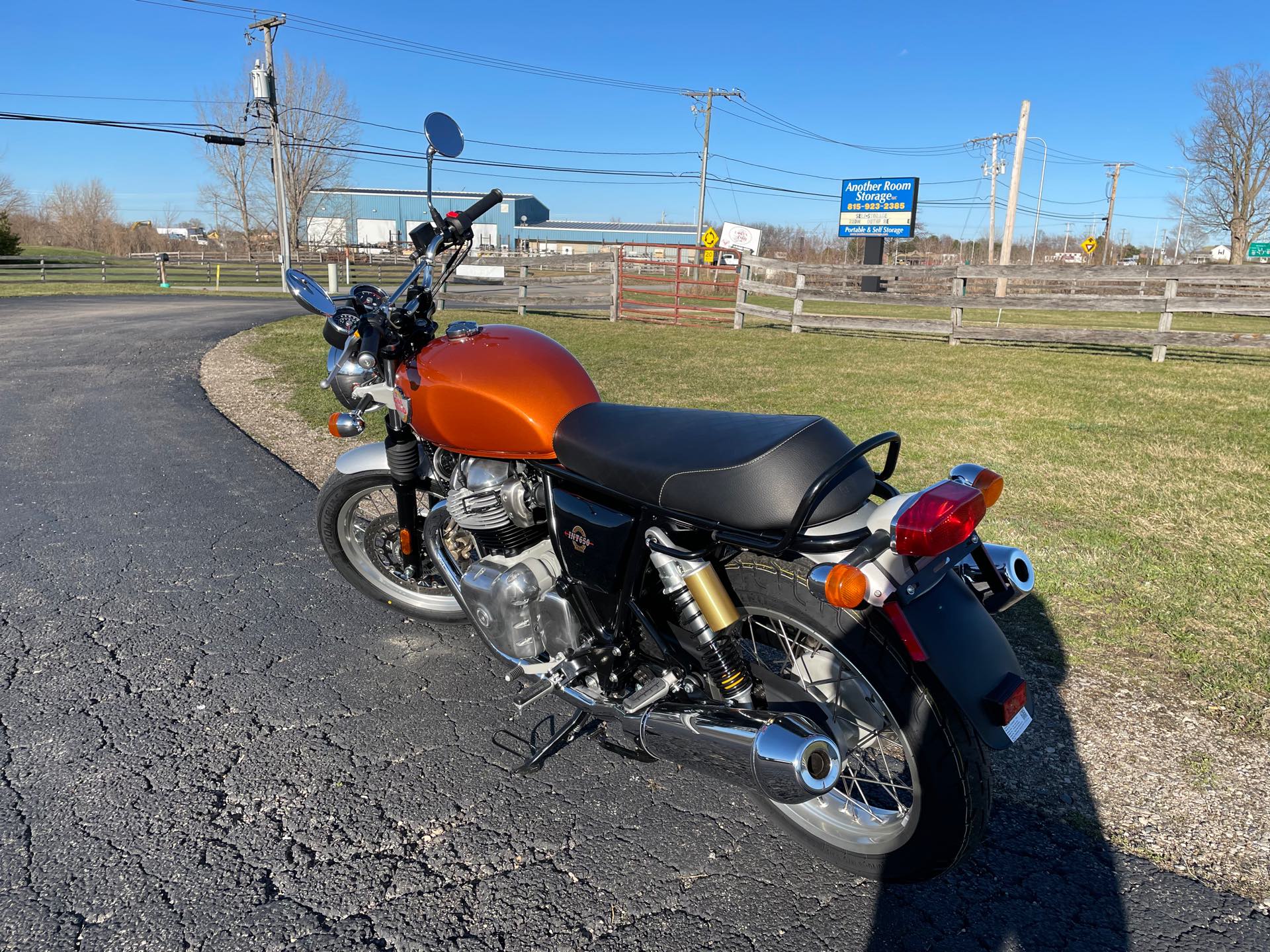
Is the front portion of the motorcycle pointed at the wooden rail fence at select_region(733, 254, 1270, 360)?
no

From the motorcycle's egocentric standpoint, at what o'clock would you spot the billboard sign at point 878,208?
The billboard sign is roughly at 2 o'clock from the motorcycle.

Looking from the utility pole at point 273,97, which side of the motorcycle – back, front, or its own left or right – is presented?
front

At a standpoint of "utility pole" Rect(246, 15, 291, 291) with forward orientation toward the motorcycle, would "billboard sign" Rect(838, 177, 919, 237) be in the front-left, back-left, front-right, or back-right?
front-left

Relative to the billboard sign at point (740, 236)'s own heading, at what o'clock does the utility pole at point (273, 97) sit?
The utility pole is roughly at 3 o'clock from the billboard sign.

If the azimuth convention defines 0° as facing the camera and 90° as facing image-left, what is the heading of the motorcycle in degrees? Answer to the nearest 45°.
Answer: approximately 135°

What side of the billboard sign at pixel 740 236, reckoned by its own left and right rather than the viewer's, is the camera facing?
front

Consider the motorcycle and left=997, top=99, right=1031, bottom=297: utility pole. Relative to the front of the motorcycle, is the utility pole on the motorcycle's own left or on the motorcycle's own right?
on the motorcycle's own right

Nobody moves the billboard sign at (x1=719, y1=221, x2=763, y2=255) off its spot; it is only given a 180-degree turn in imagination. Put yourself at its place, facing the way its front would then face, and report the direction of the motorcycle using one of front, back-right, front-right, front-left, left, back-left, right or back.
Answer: back

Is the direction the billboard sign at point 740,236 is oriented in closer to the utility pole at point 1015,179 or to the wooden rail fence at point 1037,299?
the wooden rail fence
